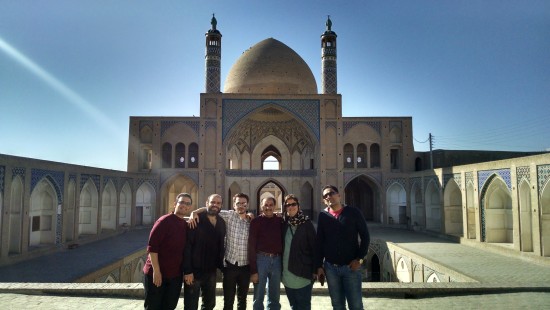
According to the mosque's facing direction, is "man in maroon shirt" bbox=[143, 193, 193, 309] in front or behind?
in front

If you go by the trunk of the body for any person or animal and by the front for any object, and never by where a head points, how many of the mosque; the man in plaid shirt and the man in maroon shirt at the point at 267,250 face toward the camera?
3

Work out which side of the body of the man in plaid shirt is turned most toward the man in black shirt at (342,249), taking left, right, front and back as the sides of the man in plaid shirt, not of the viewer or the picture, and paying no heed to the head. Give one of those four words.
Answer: left

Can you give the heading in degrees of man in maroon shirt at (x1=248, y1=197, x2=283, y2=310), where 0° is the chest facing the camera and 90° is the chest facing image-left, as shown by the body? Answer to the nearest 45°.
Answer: approximately 0°

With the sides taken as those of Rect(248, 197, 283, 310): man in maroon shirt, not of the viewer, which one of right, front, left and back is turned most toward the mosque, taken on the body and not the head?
back

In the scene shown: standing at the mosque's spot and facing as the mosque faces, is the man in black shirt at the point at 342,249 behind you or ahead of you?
ahead
